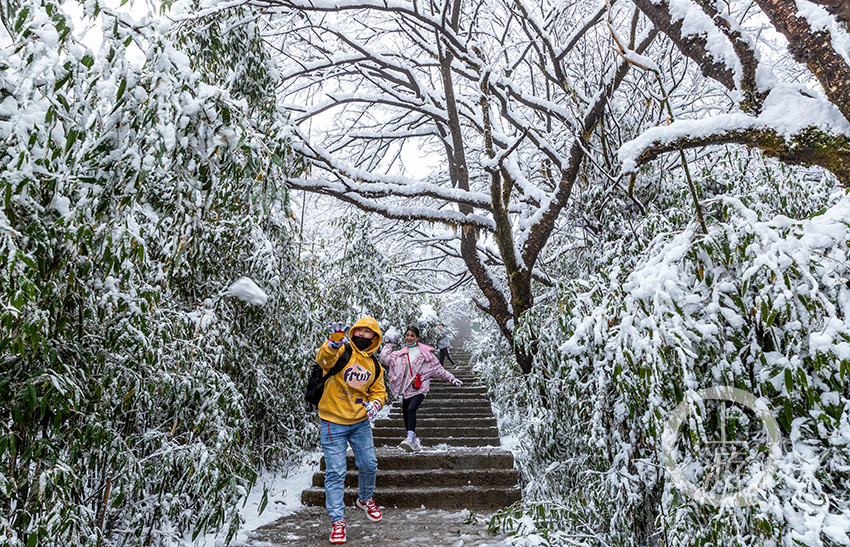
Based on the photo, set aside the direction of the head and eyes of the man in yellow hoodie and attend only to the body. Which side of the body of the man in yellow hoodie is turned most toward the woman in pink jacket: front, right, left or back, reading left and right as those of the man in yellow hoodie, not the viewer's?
back

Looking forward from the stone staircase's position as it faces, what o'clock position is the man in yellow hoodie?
The man in yellow hoodie is roughly at 1 o'clock from the stone staircase.

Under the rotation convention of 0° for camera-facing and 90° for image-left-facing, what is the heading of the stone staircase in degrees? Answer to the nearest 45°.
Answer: approximately 0°

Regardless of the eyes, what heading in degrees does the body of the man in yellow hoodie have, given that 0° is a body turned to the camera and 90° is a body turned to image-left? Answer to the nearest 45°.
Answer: approximately 0°

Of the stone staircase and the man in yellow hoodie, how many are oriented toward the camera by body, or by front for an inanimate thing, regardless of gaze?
2
